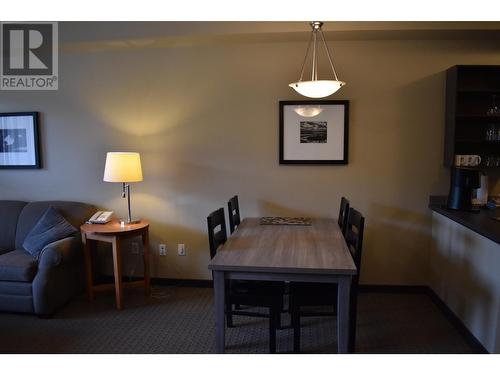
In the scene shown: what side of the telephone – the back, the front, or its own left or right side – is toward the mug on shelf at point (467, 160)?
left

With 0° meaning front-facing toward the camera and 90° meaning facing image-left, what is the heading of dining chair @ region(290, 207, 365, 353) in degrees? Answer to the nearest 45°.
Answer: approximately 90°

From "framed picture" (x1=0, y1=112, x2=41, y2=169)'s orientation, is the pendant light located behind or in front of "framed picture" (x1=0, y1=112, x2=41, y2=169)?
in front

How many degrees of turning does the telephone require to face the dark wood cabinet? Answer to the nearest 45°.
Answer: approximately 90° to its left

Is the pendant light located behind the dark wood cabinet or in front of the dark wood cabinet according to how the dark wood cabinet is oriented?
in front

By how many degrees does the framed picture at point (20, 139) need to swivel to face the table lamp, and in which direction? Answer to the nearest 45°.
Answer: approximately 45° to its left

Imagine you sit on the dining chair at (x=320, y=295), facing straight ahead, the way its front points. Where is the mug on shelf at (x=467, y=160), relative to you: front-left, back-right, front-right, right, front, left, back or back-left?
back-right

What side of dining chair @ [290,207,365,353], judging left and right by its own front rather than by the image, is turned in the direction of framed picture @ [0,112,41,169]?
front
